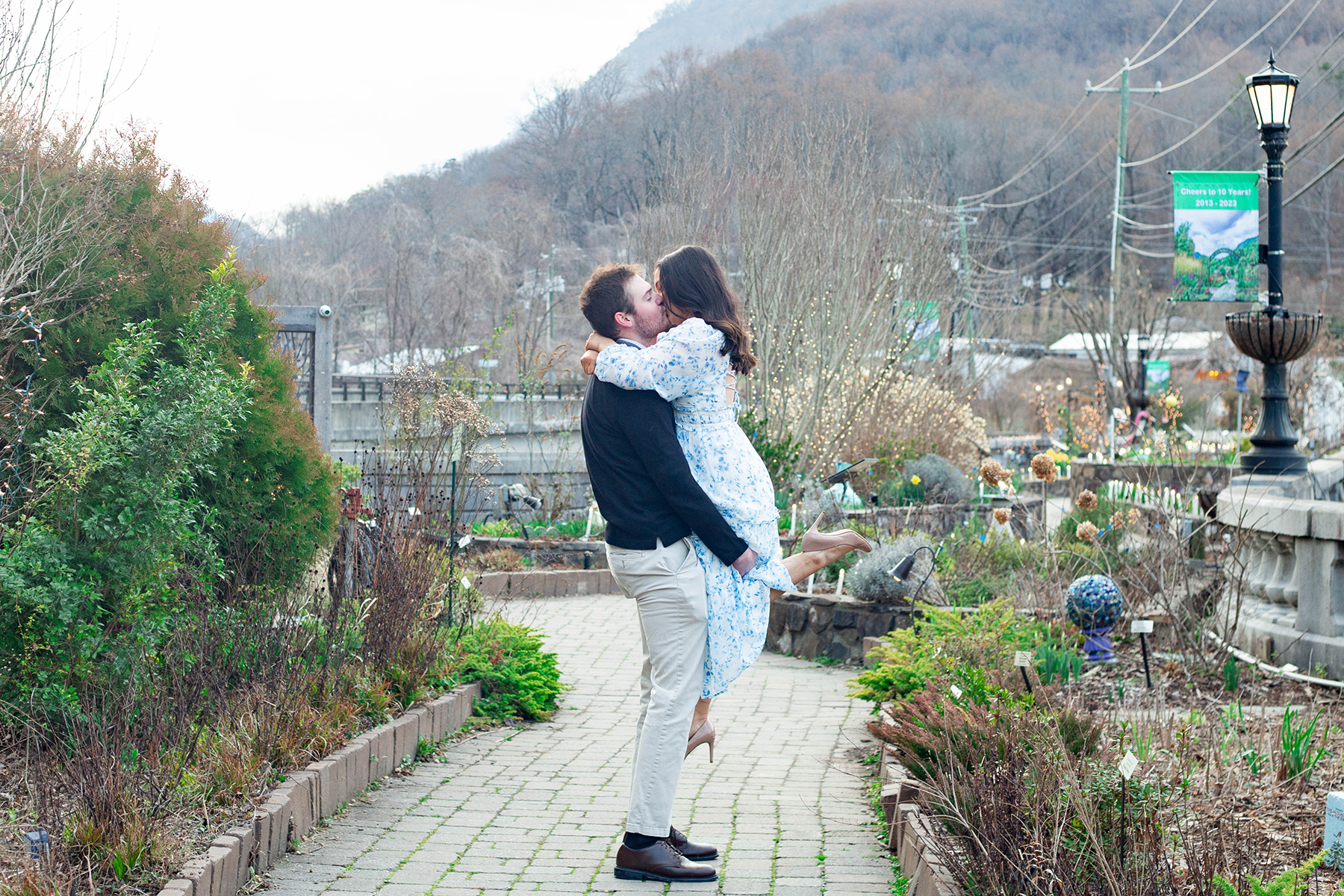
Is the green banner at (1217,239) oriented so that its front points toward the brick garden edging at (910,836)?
yes

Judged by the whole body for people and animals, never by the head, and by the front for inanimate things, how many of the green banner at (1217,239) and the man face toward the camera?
1

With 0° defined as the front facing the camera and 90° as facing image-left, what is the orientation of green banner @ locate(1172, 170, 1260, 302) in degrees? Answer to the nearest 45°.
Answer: approximately 0°

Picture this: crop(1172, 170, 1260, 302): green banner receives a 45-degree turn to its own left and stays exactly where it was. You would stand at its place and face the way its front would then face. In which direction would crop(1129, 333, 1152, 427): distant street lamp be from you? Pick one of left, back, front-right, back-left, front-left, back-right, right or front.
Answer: back-left

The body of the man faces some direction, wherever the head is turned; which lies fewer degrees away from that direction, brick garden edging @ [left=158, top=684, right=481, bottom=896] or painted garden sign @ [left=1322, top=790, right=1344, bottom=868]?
the painted garden sign

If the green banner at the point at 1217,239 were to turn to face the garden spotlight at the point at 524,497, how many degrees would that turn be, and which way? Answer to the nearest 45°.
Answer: approximately 90° to its right

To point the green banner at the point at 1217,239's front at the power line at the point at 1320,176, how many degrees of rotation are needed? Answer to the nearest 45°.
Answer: approximately 135° to its left

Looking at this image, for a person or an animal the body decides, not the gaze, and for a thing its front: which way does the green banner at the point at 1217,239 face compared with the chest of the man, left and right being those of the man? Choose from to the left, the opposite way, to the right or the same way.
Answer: to the right

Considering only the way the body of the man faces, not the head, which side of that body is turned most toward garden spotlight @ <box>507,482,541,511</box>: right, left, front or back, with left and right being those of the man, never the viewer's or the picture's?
left

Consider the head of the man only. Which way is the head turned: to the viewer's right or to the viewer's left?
to the viewer's right

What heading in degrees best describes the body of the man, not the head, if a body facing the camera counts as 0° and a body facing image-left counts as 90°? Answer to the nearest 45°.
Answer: approximately 270°
